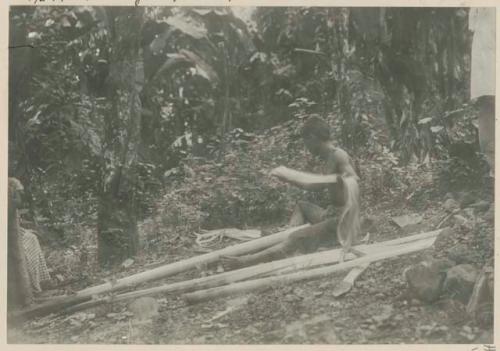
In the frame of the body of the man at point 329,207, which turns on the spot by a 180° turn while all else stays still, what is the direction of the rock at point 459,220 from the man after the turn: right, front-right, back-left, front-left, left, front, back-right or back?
front

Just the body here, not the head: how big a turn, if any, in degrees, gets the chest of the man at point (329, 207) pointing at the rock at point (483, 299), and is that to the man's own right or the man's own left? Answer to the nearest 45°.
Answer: approximately 180°

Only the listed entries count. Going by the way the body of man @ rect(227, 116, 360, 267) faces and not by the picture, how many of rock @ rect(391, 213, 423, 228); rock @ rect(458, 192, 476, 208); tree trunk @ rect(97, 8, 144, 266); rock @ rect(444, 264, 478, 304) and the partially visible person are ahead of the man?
2

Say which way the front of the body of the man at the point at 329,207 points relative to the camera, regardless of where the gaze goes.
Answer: to the viewer's left

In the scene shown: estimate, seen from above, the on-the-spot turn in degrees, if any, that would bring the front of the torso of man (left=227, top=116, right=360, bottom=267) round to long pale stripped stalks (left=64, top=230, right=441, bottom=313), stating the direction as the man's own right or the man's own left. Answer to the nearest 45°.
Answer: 0° — they already face it

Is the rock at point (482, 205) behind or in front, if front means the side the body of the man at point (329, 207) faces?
behind

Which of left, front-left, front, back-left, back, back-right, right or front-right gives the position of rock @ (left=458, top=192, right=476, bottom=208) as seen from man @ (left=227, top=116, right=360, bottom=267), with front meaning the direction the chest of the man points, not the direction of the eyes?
back

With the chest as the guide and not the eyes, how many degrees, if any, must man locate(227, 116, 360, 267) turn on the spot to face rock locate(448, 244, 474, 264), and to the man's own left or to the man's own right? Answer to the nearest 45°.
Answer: approximately 180°

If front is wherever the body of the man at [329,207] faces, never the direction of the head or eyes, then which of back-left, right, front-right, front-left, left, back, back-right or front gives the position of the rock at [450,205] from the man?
back

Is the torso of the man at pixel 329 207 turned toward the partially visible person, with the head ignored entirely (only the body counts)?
yes

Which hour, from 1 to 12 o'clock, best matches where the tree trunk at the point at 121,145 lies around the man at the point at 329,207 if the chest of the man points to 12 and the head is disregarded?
The tree trunk is roughly at 12 o'clock from the man.
